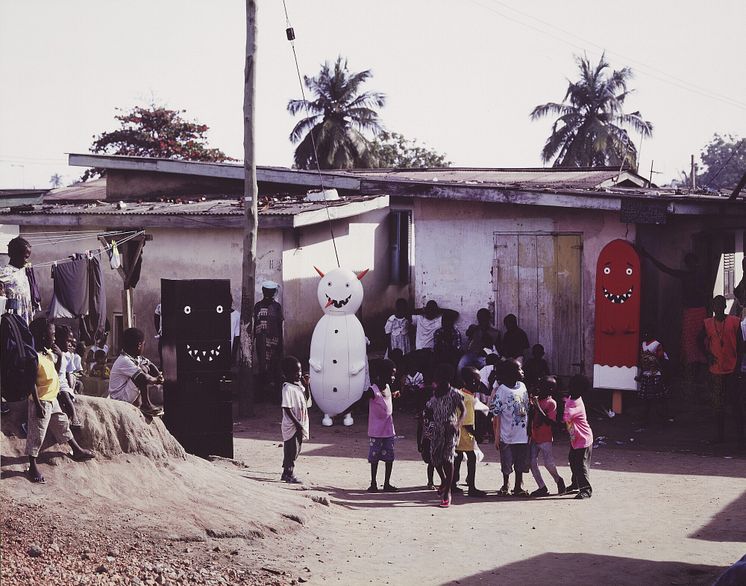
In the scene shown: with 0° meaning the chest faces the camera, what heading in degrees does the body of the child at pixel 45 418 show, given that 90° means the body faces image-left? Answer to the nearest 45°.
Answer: approximately 315°

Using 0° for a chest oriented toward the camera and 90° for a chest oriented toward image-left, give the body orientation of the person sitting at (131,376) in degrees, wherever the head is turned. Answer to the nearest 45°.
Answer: approximately 270°

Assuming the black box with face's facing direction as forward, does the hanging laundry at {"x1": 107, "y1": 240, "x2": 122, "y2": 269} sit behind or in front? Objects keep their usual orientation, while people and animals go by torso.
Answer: behind

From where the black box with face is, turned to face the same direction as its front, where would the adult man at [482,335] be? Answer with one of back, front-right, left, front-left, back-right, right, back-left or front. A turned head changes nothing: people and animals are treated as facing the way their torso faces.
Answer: back-left

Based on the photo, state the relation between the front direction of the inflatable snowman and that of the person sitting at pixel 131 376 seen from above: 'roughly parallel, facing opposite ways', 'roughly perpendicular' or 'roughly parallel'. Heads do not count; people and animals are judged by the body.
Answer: roughly perpendicular

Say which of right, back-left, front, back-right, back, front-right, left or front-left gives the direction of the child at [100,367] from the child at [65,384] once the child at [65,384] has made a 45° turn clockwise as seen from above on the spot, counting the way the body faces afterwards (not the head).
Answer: back
